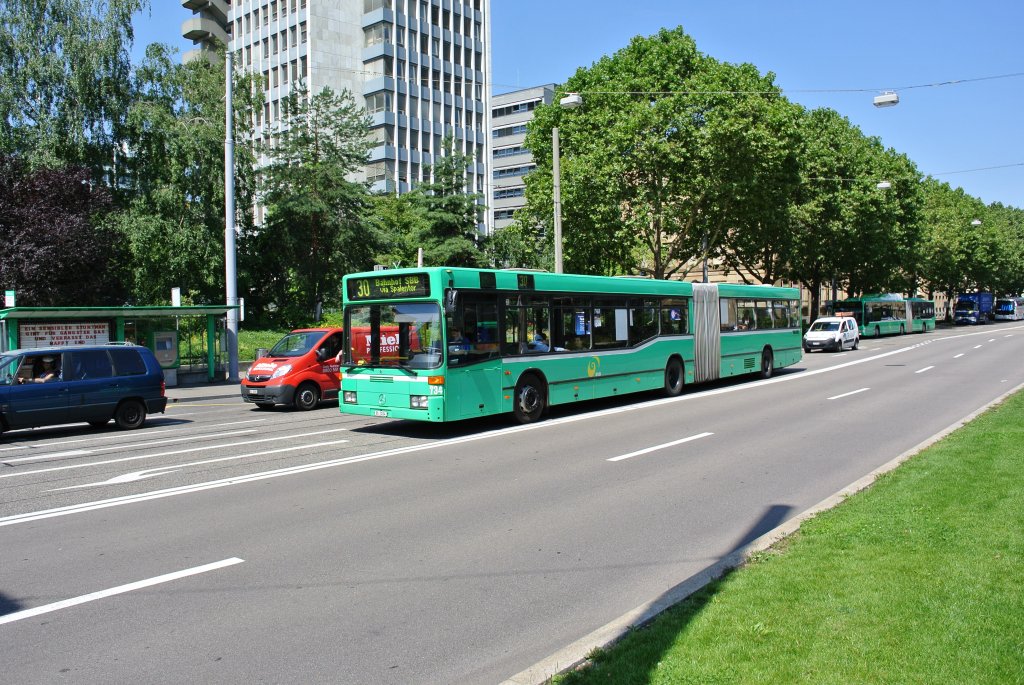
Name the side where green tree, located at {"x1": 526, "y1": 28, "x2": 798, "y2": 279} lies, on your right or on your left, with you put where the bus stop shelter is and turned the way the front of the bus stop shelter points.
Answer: on your left

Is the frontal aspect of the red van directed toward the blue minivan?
yes

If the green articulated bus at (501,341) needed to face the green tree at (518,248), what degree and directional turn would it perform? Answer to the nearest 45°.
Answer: approximately 135° to its right

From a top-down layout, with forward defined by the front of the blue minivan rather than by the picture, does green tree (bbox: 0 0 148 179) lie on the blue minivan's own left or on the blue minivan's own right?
on the blue minivan's own right

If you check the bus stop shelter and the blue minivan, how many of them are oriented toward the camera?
1

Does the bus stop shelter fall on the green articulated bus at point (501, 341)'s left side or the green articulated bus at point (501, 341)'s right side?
on its right

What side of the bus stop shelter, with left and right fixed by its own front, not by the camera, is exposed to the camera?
front

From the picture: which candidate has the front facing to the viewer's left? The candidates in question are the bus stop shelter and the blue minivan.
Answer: the blue minivan

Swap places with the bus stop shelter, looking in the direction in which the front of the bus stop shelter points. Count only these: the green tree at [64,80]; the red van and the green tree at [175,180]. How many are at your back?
2

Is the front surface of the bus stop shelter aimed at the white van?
no

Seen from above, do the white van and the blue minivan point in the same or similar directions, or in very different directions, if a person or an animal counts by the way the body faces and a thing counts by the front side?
same or similar directions

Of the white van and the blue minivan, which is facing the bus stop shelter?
the white van

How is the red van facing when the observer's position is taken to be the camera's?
facing the viewer and to the left of the viewer

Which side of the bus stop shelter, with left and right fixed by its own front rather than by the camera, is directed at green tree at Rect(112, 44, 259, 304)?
back

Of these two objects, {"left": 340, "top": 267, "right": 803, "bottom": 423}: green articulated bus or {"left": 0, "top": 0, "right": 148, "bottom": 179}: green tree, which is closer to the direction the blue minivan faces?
the green tree

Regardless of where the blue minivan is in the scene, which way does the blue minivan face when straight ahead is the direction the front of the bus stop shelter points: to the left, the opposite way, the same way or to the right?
to the right

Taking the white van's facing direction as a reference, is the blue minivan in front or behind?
in front

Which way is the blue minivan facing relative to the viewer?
to the viewer's left

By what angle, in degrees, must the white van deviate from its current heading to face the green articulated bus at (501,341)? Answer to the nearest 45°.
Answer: approximately 45° to its left
